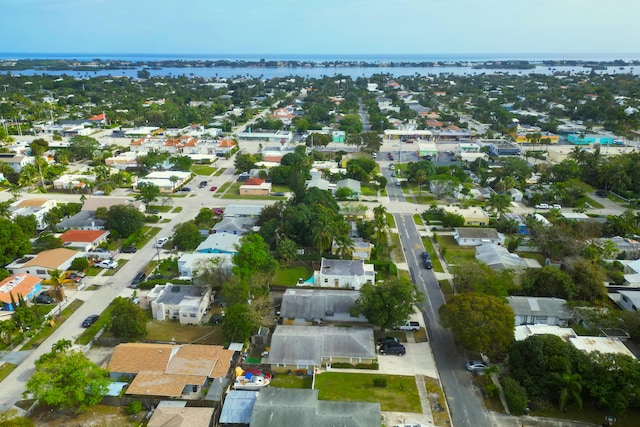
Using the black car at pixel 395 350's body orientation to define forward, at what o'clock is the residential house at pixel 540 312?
The residential house is roughly at 5 o'clock from the black car.

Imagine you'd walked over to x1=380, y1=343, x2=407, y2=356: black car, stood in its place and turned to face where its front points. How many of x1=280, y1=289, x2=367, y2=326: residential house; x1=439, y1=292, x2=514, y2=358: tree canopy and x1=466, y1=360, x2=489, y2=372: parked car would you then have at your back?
2

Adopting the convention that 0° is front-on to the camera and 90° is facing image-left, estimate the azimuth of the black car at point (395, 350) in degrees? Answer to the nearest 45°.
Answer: approximately 90°

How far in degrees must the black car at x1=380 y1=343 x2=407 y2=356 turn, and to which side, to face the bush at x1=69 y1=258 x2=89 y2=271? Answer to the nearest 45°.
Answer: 0° — it already faces it

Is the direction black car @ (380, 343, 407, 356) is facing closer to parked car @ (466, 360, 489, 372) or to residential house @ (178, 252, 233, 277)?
the residential house

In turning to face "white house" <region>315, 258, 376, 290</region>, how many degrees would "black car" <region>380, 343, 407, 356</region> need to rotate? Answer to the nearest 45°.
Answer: approximately 45° to its right

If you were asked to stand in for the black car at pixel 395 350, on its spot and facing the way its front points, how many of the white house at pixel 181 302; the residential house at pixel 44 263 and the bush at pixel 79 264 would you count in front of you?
3

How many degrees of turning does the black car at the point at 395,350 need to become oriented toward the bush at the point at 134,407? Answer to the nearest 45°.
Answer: approximately 45° to its left

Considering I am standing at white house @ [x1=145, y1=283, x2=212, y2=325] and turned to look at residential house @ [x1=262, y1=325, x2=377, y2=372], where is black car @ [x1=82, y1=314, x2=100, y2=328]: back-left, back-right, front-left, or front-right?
back-right

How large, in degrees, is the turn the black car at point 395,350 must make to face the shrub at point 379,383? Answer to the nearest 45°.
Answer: approximately 90° to its left
